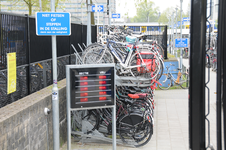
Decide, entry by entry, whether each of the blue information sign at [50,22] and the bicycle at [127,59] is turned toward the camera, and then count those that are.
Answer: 1

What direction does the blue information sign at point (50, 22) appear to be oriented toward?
toward the camera

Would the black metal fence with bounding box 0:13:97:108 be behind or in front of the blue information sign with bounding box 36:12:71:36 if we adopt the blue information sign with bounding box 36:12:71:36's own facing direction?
behind

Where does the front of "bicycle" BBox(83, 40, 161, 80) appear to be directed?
to the viewer's left

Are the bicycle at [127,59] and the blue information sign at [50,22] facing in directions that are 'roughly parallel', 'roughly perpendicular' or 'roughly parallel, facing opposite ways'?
roughly perpendicular

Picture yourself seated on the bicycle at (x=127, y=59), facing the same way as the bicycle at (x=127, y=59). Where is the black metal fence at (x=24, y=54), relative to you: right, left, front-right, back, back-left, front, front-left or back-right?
front-left

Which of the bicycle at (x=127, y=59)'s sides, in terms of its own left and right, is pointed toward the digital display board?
left
